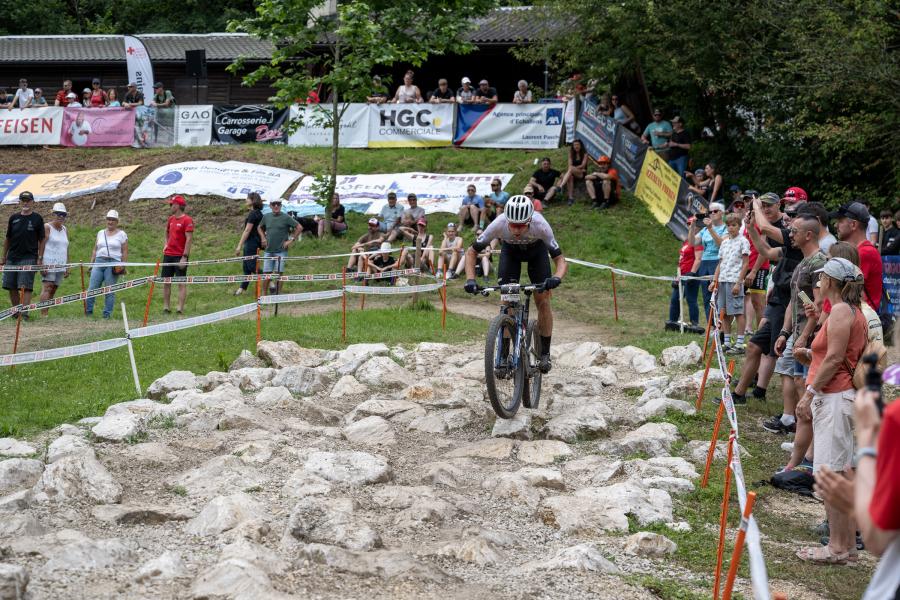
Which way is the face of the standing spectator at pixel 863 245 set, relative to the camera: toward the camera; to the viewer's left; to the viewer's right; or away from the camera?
to the viewer's left

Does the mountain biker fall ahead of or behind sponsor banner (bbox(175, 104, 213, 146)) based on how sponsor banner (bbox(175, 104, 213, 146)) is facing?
ahead

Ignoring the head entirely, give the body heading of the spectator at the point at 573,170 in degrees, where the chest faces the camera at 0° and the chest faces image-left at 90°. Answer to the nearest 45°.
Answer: approximately 45°

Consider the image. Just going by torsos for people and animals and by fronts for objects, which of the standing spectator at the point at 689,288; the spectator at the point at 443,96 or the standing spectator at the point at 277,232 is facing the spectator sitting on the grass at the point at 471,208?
the spectator at the point at 443,96

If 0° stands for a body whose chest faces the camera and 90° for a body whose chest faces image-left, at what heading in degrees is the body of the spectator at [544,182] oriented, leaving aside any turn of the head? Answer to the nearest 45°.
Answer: approximately 0°

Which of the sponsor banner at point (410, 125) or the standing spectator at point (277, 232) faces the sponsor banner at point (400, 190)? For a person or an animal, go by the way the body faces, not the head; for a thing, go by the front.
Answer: the sponsor banner at point (410, 125)

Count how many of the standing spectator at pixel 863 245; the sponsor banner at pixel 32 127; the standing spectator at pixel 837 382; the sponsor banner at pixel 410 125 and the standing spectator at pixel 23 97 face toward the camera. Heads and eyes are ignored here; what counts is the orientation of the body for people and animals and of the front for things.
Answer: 3

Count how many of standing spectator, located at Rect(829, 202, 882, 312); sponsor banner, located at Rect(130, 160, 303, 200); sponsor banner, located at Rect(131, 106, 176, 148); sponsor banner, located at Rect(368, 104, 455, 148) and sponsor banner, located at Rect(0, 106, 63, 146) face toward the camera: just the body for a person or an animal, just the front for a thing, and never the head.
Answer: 4

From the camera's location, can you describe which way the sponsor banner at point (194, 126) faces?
facing the viewer

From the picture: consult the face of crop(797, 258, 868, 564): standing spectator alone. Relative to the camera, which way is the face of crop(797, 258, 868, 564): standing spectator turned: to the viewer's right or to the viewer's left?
to the viewer's left

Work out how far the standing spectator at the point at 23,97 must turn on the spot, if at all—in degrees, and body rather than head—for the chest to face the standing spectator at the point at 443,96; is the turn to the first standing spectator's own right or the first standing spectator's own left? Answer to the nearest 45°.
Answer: approximately 45° to the first standing spectator's own left

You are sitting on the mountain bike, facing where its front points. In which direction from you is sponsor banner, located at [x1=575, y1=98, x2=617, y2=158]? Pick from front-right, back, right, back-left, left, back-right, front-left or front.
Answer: back

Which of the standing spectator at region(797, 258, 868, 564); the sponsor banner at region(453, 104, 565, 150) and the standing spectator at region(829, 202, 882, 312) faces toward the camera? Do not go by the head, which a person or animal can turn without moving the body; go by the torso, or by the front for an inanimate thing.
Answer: the sponsor banner
